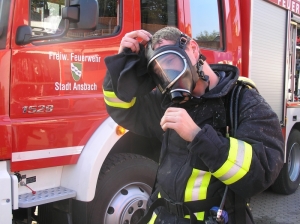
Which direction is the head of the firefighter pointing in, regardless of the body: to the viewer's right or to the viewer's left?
to the viewer's left

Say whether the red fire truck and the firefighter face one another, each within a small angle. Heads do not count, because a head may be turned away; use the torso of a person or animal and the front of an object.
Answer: no

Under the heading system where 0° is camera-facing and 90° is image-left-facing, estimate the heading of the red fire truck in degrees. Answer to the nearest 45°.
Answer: approximately 45°

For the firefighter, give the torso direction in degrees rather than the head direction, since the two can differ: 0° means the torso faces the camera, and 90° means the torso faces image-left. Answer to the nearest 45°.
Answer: approximately 45°

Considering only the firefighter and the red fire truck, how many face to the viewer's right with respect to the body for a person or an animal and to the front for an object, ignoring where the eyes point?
0

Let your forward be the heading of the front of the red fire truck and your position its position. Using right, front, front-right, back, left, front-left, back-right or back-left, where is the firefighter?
left
